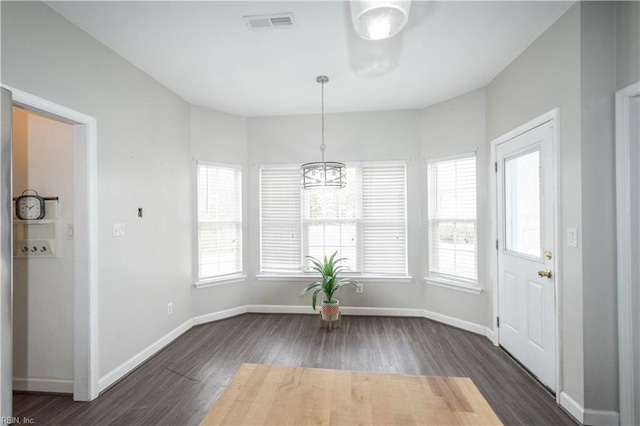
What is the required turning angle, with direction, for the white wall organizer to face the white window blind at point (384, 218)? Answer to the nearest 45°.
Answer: approximately 90° to its left

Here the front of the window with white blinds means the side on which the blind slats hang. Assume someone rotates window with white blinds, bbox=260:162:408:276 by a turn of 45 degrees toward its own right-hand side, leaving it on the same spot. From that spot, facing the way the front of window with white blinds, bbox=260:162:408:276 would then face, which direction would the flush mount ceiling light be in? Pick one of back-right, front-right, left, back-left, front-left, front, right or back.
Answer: front-left

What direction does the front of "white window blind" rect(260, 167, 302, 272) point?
toward the camera

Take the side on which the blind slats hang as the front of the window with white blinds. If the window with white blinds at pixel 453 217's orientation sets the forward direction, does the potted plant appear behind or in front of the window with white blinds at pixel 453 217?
in front

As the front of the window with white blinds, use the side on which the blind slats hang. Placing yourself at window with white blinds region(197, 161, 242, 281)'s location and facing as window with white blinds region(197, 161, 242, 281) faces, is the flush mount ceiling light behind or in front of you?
in front

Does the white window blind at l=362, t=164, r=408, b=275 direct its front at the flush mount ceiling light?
yes

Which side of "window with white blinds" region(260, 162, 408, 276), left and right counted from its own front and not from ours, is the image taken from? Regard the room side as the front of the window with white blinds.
front

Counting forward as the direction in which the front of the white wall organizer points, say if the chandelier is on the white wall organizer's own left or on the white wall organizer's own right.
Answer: on the white wall organizer's own left

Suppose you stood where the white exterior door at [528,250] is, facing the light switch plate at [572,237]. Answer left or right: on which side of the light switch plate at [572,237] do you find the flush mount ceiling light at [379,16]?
right

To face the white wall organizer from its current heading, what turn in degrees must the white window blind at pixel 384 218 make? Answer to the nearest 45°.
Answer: approximately 45° to its right

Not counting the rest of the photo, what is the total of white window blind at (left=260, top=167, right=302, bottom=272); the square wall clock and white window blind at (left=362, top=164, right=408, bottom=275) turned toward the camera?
3

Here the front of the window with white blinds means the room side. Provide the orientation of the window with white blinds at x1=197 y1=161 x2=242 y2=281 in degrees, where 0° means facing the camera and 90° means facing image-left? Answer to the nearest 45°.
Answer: approximately 315°

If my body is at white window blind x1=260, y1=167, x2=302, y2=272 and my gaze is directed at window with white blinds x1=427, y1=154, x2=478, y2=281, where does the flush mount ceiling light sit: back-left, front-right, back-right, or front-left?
front-right

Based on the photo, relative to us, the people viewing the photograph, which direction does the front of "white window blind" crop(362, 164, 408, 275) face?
facing the viewer

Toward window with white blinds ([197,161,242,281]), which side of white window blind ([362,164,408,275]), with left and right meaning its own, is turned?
right
